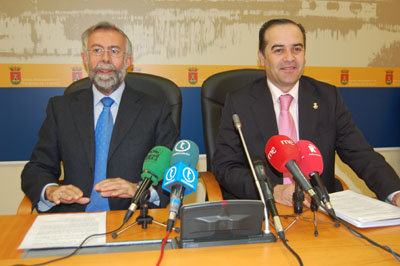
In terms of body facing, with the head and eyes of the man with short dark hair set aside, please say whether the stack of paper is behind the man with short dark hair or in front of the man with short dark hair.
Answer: in front

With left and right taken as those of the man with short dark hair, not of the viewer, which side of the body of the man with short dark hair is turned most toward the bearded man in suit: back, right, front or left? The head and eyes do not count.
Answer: right

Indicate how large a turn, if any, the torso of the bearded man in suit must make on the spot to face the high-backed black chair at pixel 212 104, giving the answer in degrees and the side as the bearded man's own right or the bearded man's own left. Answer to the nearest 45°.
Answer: approximately 90° to the bearded man's own left

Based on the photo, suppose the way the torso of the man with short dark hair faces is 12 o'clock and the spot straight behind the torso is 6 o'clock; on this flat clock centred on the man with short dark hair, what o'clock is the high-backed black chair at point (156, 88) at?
The high-backed black chair is roughly at 3 o'clock from the man with short dark hair.

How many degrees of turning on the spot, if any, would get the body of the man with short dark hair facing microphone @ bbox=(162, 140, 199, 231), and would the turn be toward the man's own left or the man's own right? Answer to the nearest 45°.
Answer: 0° — they already face it

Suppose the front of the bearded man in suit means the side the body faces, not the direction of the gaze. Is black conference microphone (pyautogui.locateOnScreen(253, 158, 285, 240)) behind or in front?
in front

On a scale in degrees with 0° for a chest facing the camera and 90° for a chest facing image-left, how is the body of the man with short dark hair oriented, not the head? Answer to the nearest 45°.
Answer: approximately 0°

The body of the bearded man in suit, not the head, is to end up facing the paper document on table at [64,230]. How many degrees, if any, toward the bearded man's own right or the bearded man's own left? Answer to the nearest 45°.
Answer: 0° — they already face it

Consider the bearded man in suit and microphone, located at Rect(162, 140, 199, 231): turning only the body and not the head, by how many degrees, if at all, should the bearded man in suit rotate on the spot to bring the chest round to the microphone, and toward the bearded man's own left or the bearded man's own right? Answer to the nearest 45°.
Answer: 0° — they already face it

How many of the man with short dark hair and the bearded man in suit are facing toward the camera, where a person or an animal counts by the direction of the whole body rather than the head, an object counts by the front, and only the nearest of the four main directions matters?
2

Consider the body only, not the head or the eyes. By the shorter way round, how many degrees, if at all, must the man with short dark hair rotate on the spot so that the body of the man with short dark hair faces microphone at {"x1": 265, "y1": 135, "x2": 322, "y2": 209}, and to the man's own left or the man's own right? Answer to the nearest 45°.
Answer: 0° — they already face it
